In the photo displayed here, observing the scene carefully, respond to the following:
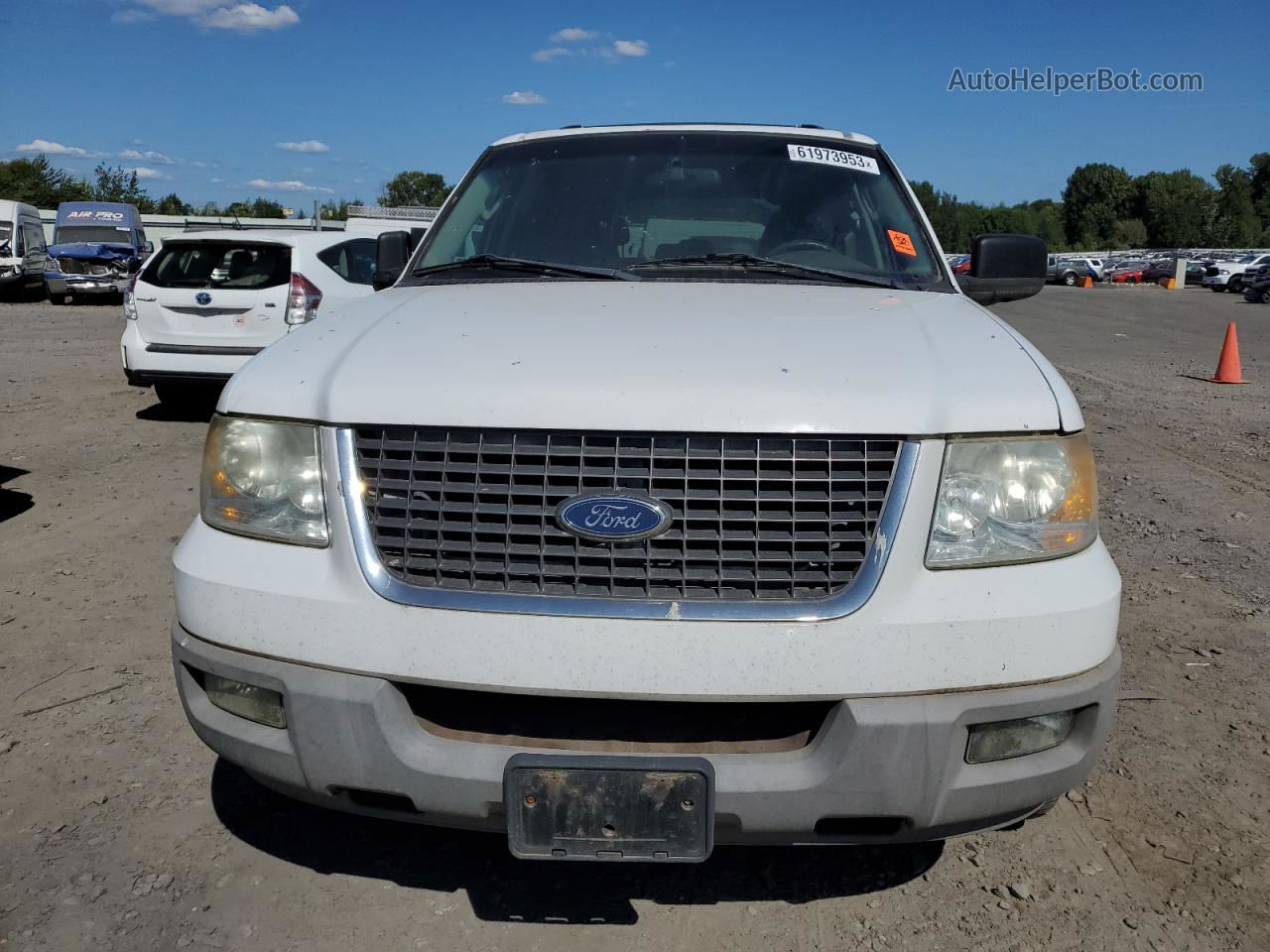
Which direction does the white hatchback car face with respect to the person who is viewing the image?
facing away from the viewer and to the right of the viewer

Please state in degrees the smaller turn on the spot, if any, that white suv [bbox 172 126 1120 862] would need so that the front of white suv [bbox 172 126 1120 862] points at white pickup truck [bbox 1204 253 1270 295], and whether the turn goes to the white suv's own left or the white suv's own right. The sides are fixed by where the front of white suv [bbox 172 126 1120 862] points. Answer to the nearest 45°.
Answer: approximately 135° to the white suv's own left

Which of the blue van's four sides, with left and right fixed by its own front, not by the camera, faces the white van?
right

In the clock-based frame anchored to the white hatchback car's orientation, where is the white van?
The white van is roughly at 10 o'clock from the white hatchback car.

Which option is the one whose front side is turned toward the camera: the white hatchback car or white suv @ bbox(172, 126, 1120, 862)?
the white suv

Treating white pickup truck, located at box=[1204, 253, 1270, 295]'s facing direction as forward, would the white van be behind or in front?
in front

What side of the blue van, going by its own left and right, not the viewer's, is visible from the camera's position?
front

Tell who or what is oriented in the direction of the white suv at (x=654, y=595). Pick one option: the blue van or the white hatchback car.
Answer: the blue van

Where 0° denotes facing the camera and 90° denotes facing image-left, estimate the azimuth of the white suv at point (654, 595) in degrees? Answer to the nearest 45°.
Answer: approximately 0°

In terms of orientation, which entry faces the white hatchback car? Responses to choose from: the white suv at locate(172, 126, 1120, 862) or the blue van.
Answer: the blue van

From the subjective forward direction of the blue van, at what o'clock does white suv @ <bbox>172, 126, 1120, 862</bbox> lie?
The white suv is roughly at 12 o'clock from the blue van.

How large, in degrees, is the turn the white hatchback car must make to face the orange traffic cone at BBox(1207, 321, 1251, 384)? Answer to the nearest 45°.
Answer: approximately 45° to its right
